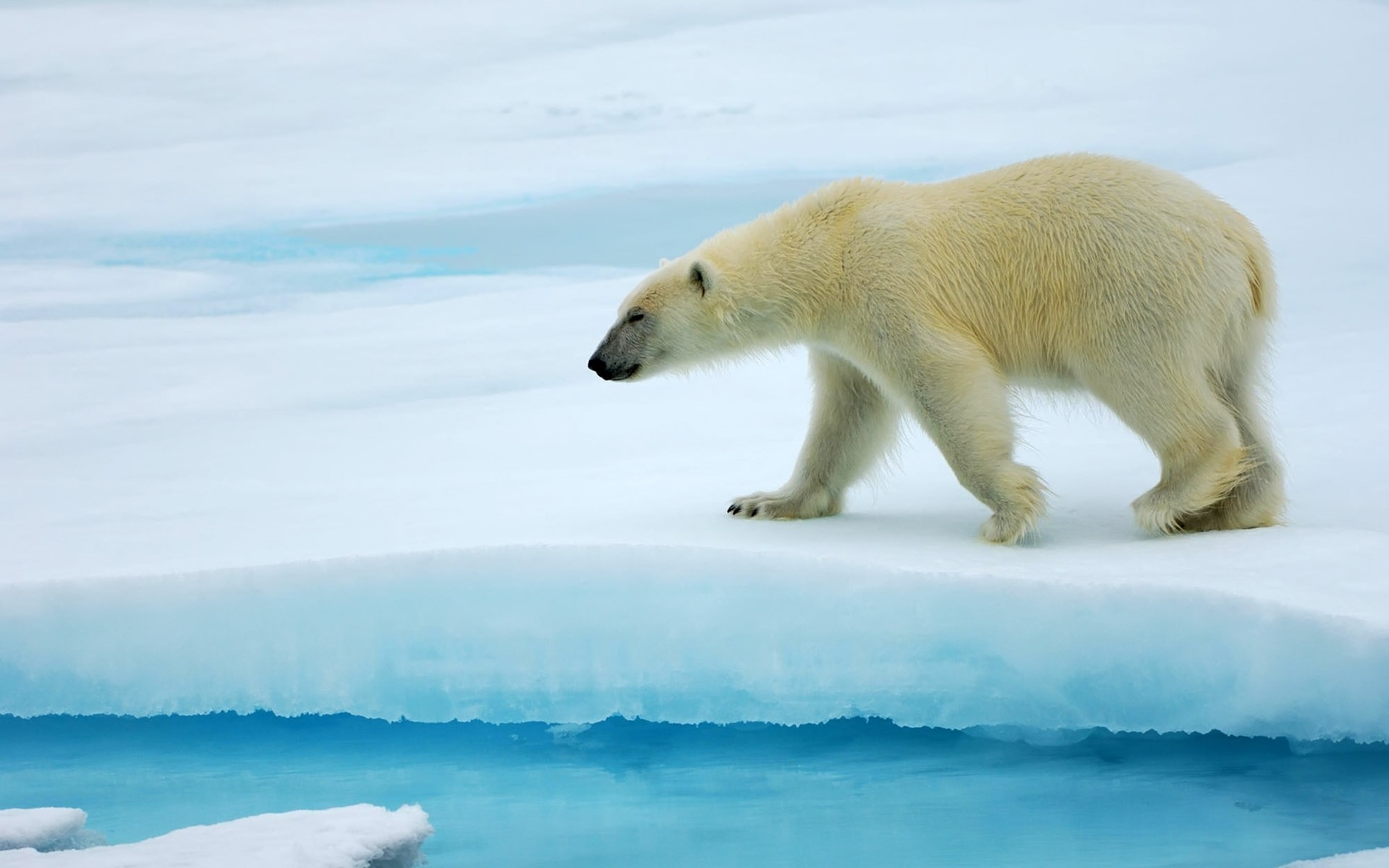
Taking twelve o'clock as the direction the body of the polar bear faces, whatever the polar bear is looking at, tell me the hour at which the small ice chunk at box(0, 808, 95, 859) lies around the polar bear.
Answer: The small ice chunk is roughly at 11 o'clock from the polar bear.

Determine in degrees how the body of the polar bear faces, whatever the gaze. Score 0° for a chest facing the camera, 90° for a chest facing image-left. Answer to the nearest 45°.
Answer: approximately 90°
